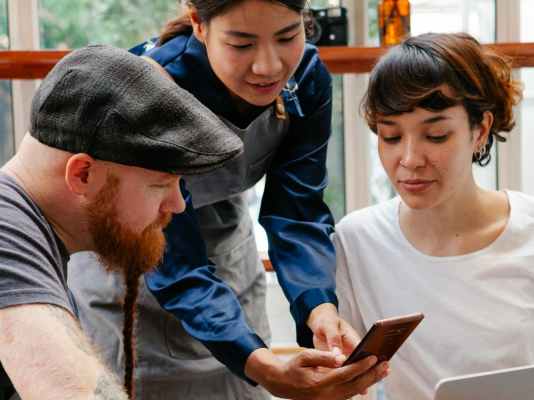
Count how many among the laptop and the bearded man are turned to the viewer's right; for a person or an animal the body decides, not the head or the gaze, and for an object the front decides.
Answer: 1

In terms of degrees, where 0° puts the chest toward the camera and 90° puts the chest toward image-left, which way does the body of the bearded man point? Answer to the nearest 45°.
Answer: approximately 270°

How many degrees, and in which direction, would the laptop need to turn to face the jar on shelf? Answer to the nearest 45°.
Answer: approximately 45° to its right

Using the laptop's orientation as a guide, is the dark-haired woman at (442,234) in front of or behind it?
in front

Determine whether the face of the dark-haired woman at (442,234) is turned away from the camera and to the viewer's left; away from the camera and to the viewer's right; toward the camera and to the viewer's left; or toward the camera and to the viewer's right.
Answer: toward the camera and to the viewer's left

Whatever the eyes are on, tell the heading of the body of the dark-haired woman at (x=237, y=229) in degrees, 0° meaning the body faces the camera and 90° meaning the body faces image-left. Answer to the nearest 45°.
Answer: approximately 315°

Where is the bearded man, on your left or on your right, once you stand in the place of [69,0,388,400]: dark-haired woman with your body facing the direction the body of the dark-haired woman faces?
on your right

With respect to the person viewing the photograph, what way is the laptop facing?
facing away from the viewer and to the left of the viewer

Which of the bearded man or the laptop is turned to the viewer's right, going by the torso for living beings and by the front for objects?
the bearded man
